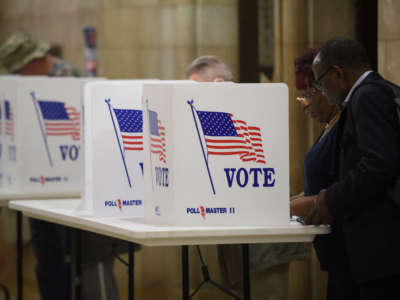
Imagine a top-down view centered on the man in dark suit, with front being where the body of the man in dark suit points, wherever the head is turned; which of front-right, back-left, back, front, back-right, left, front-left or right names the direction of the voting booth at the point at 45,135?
front-right

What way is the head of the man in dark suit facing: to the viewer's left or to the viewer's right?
to the viewer's left

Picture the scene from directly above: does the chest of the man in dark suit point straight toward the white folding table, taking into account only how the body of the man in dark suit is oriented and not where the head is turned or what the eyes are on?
yes

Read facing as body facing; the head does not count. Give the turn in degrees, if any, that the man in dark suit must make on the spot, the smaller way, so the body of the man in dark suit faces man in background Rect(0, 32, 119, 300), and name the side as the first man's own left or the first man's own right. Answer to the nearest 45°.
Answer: approximately 45° to the first man's own right

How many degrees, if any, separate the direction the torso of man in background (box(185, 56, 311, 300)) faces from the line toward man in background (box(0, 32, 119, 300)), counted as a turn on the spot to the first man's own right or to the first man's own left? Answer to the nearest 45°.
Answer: approximately 45° to the first man's own right

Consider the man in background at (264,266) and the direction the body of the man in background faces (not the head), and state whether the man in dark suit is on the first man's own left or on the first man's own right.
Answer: on the first man's own left

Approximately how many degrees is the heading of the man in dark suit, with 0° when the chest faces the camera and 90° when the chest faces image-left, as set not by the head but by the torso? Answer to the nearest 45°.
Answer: approximately 90°

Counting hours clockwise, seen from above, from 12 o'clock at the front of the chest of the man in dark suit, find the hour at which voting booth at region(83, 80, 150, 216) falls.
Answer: The voting booth is roughly at 1 o'clock from the man in dark suit.

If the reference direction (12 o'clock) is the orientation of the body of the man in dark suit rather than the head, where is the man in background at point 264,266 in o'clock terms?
The man in background is roughly at 2 o'clock from the man in dark suit.
